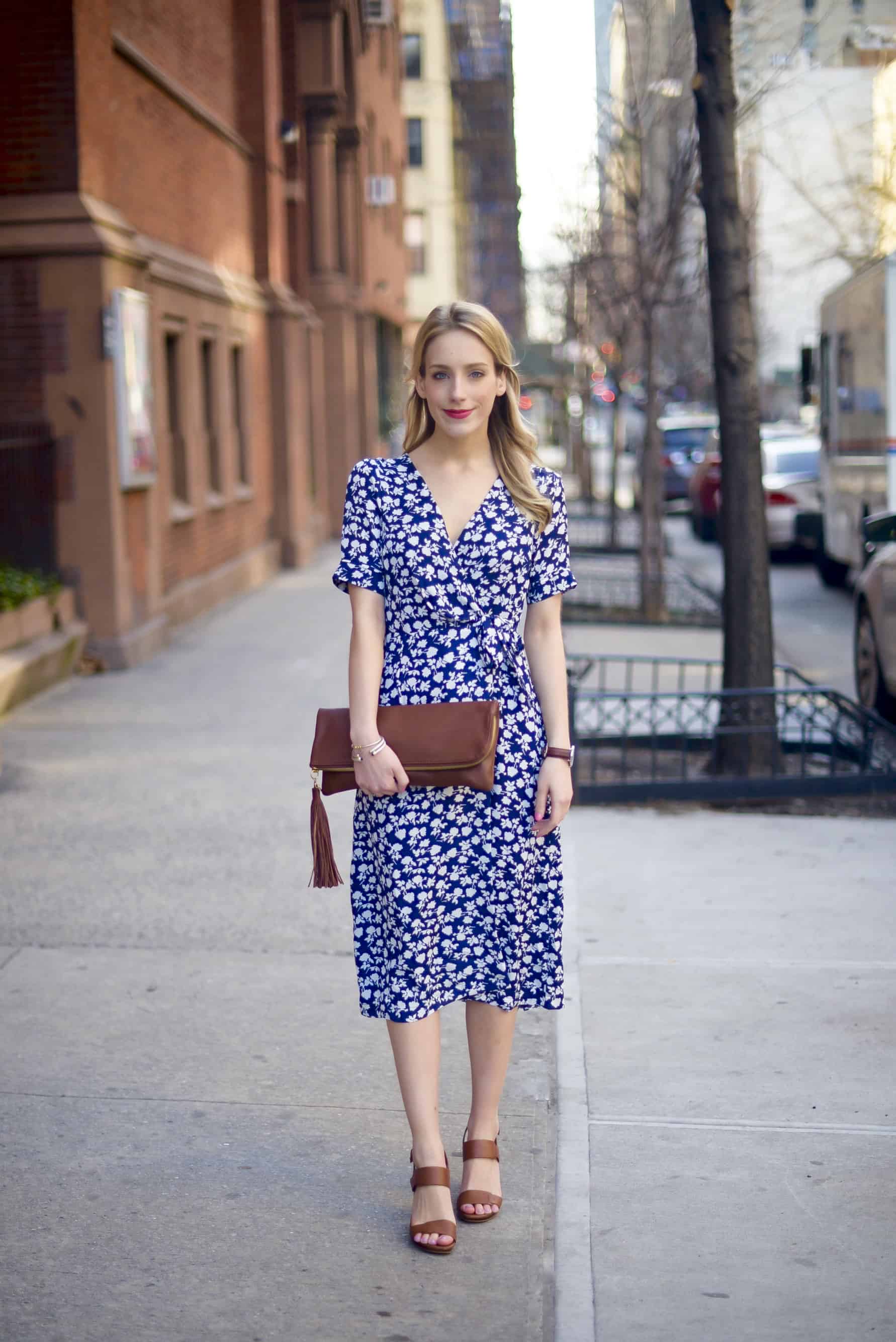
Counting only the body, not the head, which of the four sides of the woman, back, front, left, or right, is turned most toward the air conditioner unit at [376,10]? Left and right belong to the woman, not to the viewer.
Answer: back

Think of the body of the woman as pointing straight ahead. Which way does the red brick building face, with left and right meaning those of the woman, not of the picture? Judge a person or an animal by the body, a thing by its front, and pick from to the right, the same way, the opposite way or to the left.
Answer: to the left

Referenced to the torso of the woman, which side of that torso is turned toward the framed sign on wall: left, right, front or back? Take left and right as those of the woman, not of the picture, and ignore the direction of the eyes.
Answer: back

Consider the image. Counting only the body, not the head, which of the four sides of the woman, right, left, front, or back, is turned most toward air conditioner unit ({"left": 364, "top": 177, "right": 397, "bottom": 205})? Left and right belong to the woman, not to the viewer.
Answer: back

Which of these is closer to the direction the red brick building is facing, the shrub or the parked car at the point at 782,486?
the parked car

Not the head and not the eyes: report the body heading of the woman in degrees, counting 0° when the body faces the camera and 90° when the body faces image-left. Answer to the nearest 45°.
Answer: approximately 0°

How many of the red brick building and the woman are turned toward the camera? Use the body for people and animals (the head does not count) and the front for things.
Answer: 1

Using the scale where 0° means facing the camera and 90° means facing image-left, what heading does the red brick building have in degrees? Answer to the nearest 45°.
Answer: approximately 270°
